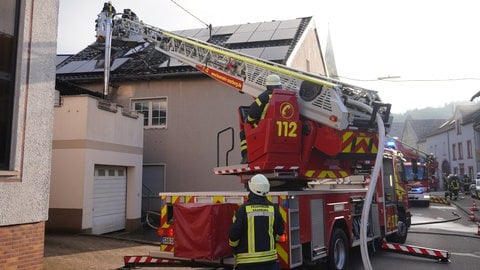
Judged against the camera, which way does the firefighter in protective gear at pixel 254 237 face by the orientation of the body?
away from the camera

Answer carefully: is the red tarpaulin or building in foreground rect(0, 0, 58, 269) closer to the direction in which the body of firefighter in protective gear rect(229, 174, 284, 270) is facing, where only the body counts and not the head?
the red tarpaulin

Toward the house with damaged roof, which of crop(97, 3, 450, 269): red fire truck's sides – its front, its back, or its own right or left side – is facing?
left

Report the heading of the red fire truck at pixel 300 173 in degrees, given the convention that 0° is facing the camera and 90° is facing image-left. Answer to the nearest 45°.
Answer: approximately 225°

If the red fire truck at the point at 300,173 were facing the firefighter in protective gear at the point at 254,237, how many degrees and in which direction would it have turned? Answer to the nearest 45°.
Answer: approximately 135° to its right

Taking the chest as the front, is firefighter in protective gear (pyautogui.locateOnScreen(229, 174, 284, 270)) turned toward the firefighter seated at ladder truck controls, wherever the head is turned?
yes
